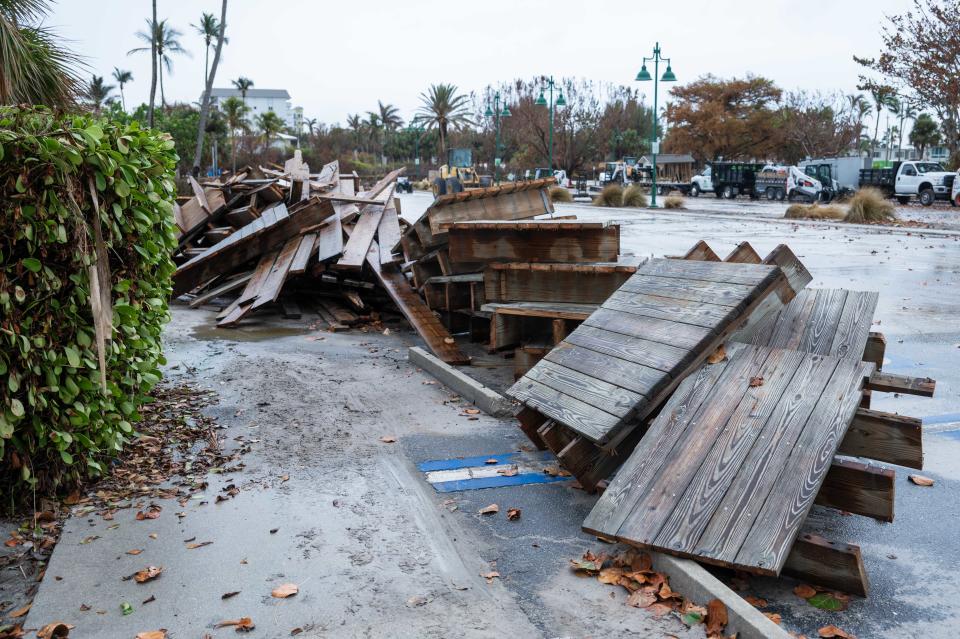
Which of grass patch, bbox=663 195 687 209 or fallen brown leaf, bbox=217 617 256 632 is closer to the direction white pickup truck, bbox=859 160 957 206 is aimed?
the fallen brown leaf

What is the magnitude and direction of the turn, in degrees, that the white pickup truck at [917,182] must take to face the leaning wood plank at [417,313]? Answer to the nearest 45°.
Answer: approximately 45° to its right

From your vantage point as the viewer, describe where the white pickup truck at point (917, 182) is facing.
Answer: facing the viewer and to the right of the viewer

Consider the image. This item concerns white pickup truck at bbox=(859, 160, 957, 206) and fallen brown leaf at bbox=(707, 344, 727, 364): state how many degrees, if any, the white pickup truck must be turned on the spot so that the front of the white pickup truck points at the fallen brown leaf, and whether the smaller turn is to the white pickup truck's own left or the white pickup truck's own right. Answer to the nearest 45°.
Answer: approximately 45° to the white pickup truck's own right

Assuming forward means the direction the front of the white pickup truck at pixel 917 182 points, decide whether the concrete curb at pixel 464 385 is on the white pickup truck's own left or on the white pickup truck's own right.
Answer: on the white pickup truck's own right

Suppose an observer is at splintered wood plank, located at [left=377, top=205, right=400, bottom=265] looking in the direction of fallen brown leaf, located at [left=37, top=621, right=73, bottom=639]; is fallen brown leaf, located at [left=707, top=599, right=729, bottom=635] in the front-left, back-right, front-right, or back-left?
front-left

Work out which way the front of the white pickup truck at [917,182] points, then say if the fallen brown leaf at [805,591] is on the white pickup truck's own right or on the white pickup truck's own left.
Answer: on the white pickup truck's own right

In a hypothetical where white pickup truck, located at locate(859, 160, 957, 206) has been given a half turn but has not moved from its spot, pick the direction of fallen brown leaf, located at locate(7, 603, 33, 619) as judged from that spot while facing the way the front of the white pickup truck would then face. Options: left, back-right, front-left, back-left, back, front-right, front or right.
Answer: back-left

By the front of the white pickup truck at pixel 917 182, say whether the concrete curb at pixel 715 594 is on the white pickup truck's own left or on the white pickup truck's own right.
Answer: on the white pickup truck's own right

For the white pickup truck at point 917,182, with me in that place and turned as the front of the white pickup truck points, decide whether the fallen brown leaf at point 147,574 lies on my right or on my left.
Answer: on my right
